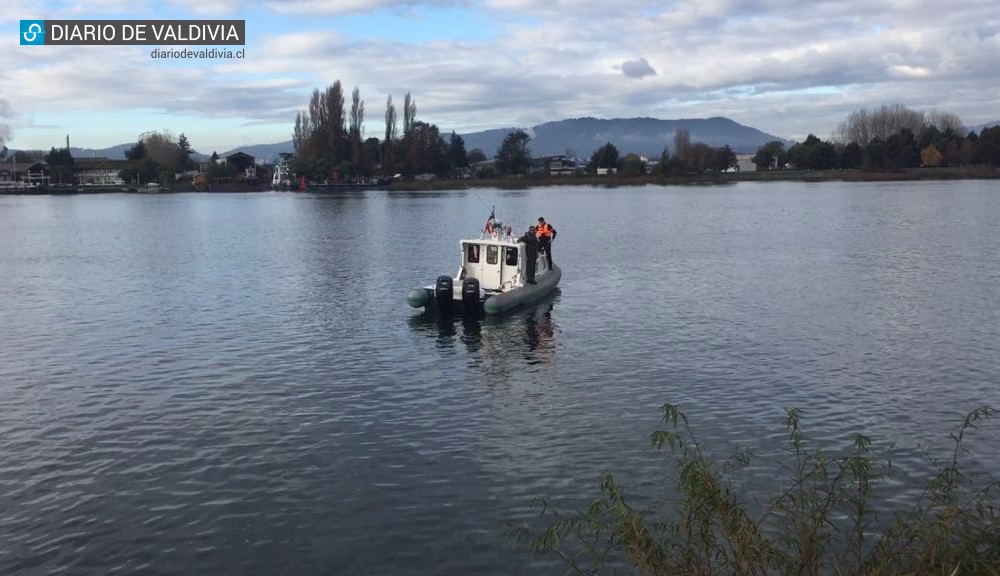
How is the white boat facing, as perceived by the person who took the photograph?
facing away from the viewer and to the right of the viewer
